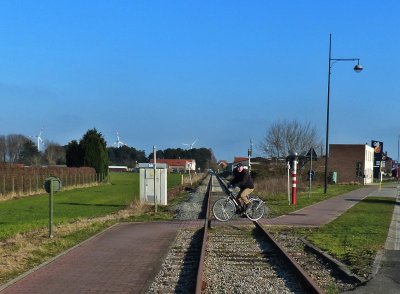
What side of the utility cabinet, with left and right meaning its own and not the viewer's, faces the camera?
front

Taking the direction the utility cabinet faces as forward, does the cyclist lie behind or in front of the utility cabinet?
in front

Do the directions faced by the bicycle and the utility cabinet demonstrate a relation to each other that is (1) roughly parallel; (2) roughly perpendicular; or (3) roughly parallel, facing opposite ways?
roughly perpendicular
